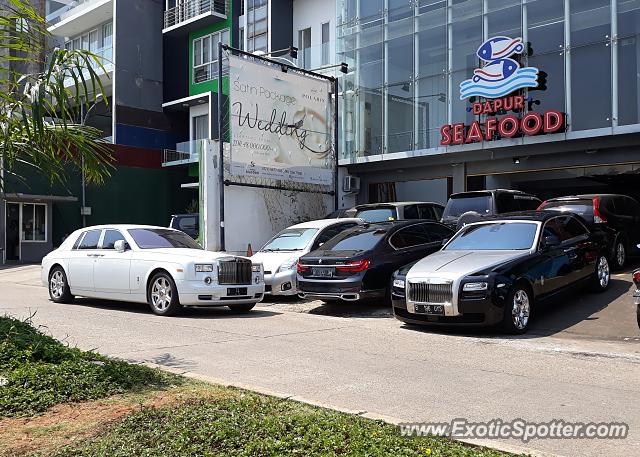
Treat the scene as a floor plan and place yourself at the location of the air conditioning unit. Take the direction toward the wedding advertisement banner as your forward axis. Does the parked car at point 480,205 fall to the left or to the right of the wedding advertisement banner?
left

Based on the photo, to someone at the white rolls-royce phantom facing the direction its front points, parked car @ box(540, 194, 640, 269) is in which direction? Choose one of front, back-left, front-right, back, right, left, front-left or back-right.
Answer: front-left

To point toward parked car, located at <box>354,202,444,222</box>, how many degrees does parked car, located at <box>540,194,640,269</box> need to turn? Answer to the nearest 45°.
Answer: approximately 135° to its left

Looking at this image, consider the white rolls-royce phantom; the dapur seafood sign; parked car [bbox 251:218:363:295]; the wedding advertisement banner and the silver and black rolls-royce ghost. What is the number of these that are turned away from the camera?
0

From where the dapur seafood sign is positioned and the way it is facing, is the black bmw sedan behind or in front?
in front

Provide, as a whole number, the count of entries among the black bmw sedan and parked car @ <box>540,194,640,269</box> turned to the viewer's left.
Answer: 0

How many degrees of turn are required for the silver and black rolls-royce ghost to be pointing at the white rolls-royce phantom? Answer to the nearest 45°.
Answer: approximately 45° to its right

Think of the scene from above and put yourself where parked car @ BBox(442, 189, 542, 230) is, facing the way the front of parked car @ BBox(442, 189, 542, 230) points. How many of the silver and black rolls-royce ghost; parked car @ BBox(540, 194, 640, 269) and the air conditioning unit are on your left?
1

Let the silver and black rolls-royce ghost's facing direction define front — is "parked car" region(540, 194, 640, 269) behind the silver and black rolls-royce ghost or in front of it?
behind

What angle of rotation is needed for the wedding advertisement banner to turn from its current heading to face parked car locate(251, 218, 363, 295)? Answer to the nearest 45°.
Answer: approximately 45° to its right

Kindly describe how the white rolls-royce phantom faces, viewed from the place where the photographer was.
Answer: facing the viewer and to the right of the viewer

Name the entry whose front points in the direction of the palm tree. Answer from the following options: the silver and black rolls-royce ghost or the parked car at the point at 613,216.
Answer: the silver and black rolls-royce ghost

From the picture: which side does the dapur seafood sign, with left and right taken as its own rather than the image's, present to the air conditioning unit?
right

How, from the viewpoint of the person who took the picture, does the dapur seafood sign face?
facing the viewer and to the left of the viewer

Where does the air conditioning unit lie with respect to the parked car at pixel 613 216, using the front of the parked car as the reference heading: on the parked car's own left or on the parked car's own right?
on the parked car's own left

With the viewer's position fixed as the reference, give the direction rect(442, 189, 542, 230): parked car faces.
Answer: facing away from the viewer and to the right of the viewer
